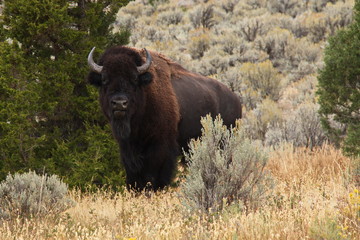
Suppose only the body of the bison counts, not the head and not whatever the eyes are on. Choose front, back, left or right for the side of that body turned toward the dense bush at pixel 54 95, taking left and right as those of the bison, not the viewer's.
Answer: right

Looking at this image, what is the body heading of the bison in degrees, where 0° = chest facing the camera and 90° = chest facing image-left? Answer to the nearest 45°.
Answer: approximately 45°

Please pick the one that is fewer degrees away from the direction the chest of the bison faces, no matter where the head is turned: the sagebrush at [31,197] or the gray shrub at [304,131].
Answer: the sagebrush

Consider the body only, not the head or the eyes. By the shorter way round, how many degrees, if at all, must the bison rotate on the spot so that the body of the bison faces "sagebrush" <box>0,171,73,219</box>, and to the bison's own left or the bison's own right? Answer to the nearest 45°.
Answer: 0° — it already faces it

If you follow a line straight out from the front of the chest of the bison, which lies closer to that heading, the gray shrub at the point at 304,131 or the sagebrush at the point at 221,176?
the sagebrush

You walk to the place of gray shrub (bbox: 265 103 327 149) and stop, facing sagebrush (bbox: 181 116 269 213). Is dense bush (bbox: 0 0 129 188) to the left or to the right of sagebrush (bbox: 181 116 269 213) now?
right

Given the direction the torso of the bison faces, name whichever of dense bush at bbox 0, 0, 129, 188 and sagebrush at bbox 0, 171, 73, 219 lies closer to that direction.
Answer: the sagebrush

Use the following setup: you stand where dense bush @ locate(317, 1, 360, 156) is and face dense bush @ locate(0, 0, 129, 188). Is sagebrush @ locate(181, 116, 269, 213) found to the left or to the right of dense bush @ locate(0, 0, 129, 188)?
left

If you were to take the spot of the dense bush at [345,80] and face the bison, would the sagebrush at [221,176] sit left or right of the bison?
left

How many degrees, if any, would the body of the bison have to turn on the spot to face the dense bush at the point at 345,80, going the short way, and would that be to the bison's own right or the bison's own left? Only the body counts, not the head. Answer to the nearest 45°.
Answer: approximately 135° to the bison's own left

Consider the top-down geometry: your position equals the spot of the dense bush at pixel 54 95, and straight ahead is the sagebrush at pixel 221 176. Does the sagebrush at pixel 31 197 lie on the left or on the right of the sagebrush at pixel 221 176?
right

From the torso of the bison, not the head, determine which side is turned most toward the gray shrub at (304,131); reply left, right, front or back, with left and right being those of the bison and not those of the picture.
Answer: back

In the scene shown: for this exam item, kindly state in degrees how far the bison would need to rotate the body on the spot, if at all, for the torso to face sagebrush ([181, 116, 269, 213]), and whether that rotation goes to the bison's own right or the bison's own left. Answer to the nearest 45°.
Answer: approximately 90° to the bison's own left

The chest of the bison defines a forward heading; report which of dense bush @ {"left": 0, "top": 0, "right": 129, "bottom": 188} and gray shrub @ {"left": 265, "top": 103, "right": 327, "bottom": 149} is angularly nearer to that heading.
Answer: the dense bush
